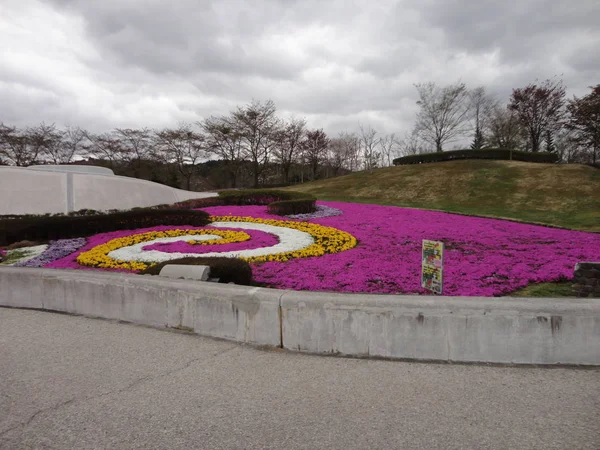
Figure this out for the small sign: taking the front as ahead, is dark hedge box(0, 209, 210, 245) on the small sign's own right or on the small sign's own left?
on the small sign's own right

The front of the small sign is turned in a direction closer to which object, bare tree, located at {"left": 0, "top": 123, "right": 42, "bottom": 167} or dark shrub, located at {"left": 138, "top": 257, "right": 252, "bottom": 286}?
the dark shrub

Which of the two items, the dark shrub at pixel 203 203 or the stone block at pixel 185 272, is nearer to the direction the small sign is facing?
the stone block

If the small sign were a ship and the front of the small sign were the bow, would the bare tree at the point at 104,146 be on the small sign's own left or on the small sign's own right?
on the small sign's own right

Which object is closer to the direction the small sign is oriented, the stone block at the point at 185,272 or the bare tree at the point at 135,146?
the stone block

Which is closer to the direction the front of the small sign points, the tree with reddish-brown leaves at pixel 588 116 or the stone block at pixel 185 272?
the stone block

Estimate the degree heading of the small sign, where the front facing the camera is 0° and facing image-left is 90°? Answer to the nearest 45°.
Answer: approximately 45°

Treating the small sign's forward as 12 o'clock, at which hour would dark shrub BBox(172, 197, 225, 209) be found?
The dark shrub is roughly at 3 o'clock from the small sign.

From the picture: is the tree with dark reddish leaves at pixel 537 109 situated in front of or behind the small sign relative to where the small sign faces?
behind

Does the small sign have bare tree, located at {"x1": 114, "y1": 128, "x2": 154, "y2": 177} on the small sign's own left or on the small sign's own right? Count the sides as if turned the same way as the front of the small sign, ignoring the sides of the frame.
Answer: on the small sign's own right
